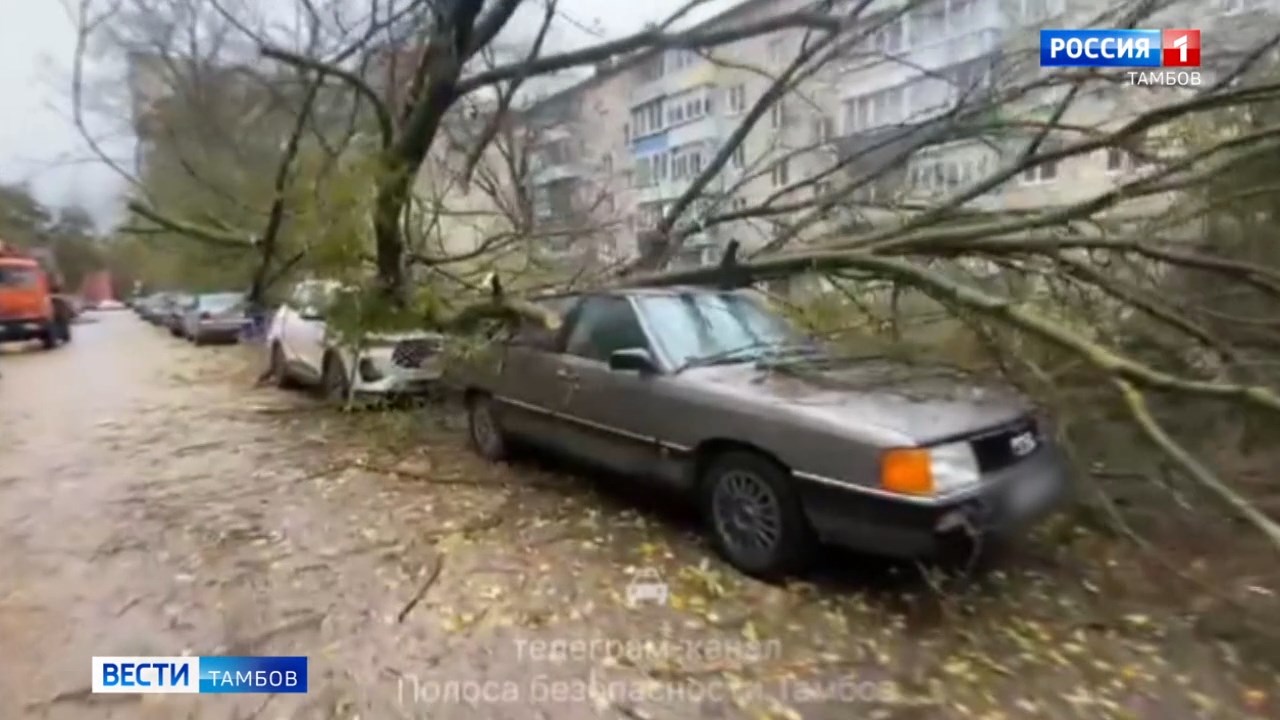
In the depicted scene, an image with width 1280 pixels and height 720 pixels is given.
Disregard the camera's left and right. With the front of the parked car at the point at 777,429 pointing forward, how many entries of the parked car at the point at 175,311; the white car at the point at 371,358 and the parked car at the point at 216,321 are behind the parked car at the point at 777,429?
3

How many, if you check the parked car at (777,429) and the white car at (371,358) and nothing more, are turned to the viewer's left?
0

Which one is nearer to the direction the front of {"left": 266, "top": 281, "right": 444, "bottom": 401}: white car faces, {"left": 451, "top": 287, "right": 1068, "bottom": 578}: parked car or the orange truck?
the parked car

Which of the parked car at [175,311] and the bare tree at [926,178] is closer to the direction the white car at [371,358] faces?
the bare tree

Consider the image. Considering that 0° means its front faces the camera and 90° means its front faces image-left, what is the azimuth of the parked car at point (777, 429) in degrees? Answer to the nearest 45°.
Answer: approximately 315°

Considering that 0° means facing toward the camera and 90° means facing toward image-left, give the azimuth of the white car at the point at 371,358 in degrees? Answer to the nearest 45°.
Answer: approximately 315°

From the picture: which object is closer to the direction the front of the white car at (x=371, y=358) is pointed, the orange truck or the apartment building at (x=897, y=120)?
the apartment building

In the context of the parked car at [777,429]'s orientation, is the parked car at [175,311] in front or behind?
behind

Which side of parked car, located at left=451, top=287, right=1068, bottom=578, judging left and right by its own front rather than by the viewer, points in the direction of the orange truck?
back

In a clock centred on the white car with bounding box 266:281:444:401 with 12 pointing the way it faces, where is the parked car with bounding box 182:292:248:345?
The parked car is roughly at 7 o'clock from the white car.

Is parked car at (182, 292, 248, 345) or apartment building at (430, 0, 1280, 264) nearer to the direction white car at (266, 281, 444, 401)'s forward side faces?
the apartment building
